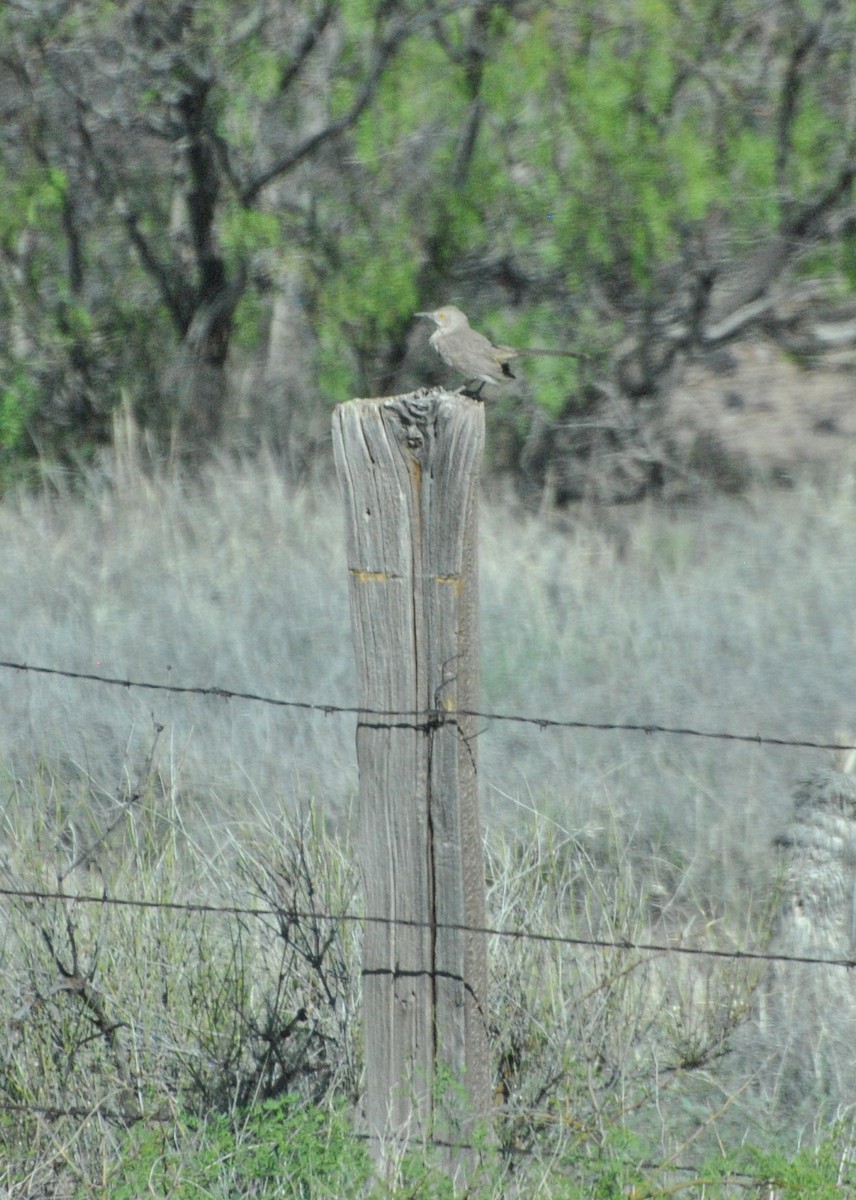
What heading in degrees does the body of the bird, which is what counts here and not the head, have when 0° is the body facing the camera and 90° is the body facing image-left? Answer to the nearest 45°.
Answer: approximately 90°

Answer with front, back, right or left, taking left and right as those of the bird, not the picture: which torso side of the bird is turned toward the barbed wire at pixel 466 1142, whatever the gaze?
left
